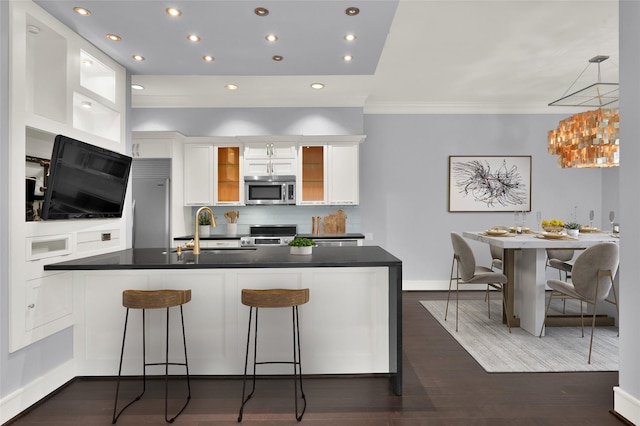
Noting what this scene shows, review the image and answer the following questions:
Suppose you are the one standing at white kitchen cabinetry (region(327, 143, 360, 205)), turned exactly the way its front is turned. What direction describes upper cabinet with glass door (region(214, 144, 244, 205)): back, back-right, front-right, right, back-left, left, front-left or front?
right

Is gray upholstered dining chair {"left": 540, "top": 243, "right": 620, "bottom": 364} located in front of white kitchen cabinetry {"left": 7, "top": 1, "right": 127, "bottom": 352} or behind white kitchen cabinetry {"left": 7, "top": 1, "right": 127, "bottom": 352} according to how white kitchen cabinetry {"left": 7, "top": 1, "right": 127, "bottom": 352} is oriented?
in front

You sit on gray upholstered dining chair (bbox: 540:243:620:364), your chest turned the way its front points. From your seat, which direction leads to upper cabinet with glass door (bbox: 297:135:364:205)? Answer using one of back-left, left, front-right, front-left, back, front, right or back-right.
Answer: front-left

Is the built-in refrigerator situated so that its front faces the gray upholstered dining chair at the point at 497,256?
no

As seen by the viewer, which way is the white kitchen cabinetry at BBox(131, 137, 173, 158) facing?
toward the camera

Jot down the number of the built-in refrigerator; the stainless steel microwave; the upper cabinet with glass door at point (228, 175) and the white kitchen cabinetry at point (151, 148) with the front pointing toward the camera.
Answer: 4

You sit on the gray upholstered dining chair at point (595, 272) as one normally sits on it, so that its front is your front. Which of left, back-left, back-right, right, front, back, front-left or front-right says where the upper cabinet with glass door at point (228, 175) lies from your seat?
front-left

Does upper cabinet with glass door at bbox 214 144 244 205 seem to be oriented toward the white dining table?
no

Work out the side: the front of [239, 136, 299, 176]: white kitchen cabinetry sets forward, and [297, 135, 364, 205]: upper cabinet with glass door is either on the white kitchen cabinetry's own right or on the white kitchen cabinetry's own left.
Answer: on the white kitchen cabinetry's own left

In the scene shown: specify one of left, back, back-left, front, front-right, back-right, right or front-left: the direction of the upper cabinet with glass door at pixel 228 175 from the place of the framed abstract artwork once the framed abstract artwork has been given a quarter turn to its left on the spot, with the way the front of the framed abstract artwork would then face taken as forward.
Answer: back-right

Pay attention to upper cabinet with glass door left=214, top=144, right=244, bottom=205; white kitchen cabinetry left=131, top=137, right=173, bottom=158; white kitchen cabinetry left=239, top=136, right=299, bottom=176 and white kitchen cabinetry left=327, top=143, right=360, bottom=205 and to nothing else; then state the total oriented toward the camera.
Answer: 4

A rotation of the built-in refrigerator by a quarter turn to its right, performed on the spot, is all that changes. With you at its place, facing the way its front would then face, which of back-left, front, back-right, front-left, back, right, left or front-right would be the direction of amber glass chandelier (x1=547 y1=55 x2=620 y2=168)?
back-left

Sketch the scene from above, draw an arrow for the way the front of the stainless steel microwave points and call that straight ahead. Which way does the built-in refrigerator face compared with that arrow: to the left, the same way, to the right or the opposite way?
the same way

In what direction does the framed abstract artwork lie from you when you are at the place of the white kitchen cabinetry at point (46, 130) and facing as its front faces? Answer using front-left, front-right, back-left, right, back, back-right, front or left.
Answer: front-left

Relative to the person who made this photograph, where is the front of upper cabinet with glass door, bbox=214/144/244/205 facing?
facing the viewer

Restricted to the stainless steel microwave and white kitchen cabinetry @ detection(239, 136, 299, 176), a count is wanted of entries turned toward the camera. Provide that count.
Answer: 2

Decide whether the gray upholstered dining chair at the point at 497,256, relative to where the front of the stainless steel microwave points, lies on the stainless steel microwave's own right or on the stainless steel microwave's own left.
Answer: on the stainless steel microwave's own left

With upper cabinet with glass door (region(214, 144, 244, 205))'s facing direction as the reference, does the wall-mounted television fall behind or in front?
in front

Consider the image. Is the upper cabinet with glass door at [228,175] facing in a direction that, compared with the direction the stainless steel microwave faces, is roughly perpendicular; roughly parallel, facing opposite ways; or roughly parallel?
roughly parallel

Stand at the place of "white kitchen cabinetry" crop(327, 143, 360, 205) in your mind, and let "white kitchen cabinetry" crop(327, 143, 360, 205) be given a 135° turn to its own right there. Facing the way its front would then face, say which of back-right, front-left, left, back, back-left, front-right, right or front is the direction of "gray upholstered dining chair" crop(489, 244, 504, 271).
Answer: back-right

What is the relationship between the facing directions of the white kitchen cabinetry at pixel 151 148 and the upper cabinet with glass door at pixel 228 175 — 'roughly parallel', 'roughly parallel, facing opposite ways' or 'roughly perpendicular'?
roughly parallel
